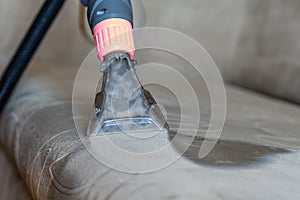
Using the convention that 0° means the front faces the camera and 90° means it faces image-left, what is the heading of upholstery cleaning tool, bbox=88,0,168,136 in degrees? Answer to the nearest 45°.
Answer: approximately 0°
